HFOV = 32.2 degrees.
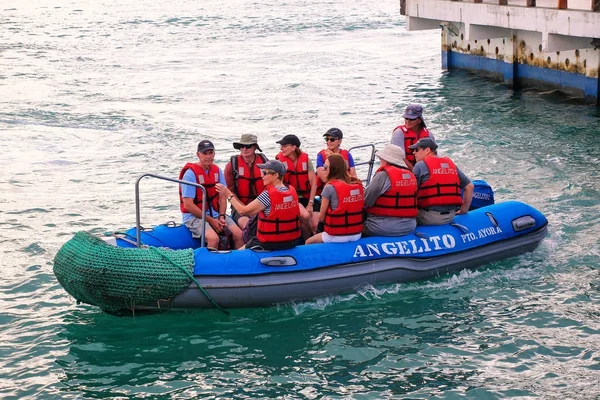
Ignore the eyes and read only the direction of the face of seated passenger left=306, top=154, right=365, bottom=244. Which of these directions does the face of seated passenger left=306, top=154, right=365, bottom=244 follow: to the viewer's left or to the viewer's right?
to the viewer's left

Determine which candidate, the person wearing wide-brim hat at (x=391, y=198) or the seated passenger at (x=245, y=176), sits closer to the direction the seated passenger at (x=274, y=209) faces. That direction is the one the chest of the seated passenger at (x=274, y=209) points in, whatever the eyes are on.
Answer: the seated passenger

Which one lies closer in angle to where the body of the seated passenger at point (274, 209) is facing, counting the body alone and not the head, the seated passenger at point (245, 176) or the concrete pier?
the seated passenger

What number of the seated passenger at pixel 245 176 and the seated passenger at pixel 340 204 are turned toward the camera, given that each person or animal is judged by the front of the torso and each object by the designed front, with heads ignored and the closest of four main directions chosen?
1

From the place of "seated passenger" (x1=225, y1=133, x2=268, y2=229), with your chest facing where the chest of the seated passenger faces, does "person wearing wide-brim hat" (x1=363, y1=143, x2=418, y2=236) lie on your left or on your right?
on your left

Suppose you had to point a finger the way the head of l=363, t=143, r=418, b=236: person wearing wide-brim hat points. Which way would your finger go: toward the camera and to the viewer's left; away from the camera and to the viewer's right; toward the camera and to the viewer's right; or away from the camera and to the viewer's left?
away from the camera and to the viewer's left

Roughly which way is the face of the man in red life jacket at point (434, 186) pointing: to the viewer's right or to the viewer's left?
to the viewer's left

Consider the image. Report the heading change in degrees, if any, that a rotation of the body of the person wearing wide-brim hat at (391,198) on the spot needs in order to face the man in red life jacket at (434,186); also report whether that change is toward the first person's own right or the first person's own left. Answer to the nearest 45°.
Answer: approximately 90° to the first person's own right

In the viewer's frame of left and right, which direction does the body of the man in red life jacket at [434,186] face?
facing away from the viewer and to the left of the viewer
